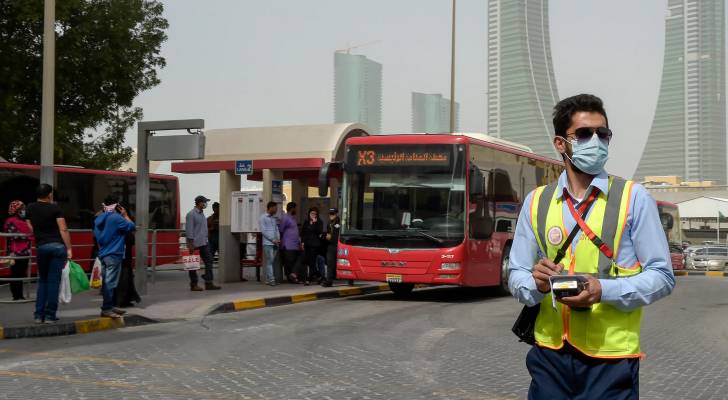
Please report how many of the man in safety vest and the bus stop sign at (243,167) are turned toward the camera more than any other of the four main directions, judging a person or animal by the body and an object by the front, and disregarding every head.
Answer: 2

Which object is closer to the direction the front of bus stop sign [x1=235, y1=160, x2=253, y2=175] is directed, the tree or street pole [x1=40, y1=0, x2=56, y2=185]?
the street pole

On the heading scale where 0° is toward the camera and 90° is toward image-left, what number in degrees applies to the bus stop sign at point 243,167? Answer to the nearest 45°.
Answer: approximately 0°

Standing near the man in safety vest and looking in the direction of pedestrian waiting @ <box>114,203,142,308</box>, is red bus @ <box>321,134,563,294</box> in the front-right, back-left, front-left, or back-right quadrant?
front-right

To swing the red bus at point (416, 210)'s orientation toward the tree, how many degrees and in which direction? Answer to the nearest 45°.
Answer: approximately 90° to its right

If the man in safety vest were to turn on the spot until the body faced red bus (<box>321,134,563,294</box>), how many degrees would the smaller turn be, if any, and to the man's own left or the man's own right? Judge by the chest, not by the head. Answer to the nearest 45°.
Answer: approximately 180°

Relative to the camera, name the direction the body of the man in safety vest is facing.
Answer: toward the camera

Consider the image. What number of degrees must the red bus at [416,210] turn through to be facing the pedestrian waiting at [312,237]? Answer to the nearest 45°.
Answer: approximately 90° to its right

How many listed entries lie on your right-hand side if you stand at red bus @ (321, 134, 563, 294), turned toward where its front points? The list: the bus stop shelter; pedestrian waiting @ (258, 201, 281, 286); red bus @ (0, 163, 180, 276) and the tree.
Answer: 4

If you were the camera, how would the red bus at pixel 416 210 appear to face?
facing the viewer and to the left of the viewer

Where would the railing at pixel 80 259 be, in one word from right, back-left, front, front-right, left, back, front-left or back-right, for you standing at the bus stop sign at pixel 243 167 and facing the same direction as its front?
right

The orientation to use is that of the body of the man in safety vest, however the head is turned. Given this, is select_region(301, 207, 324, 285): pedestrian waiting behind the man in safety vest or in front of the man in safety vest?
behind

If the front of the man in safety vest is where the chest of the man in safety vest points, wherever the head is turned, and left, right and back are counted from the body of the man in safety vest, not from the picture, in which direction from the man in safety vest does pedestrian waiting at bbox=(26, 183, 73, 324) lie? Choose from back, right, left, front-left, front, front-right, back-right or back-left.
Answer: back-right

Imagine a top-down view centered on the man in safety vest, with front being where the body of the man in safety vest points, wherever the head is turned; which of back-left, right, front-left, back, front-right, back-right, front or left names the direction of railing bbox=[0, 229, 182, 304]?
back-right

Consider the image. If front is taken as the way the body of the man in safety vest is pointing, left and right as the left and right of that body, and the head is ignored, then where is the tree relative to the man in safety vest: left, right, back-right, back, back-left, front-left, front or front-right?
back-right

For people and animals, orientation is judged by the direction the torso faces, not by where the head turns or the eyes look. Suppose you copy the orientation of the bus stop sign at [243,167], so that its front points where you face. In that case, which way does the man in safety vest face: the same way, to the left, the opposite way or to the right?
the same way
